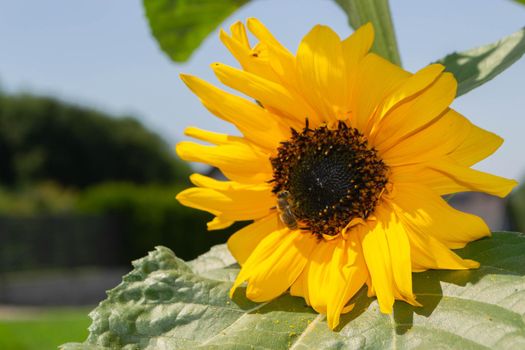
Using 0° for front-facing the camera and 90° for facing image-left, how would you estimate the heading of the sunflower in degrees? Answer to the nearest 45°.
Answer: approximately 0°
